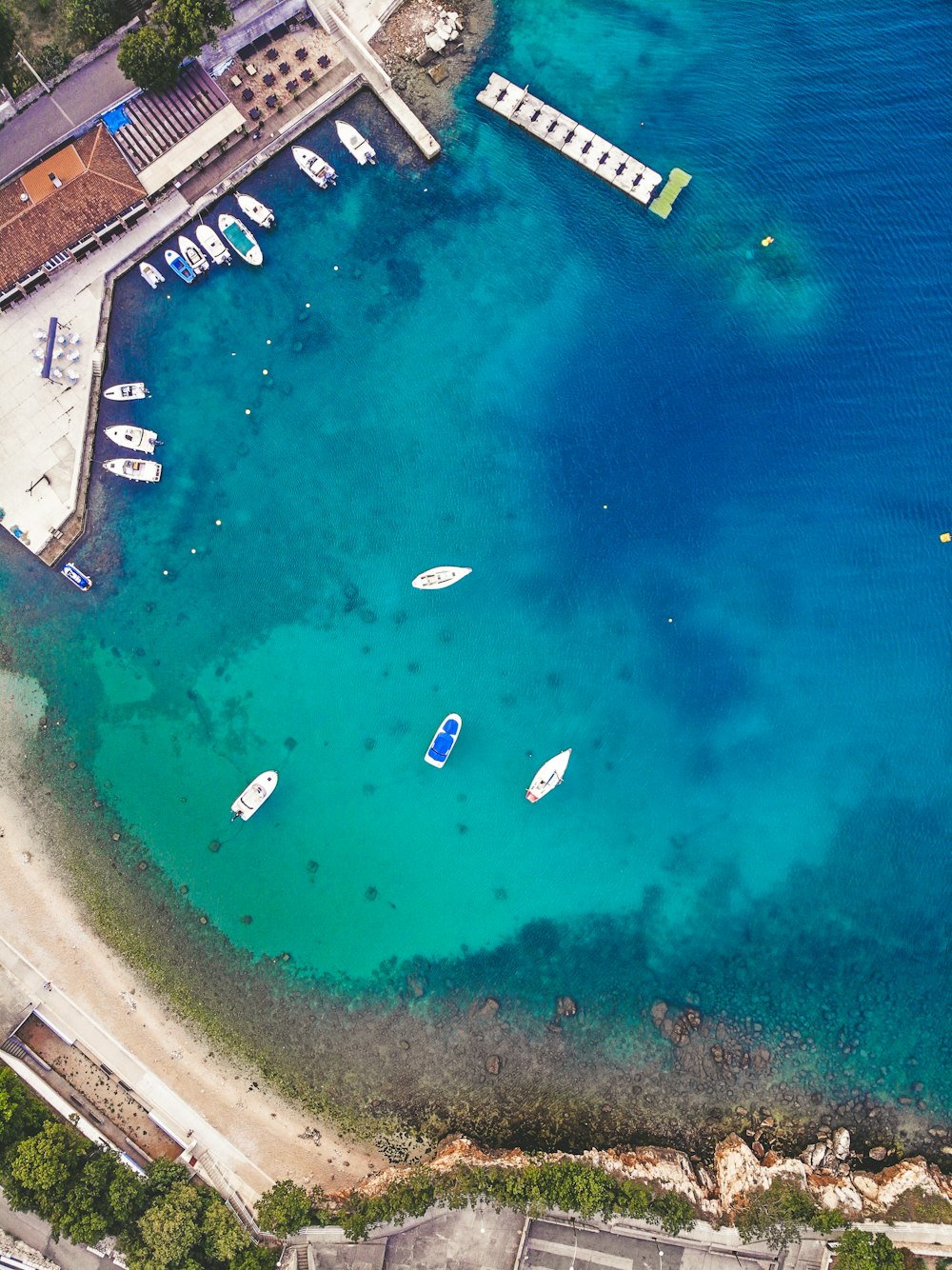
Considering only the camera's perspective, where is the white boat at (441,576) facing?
facing to the right of the viewer
